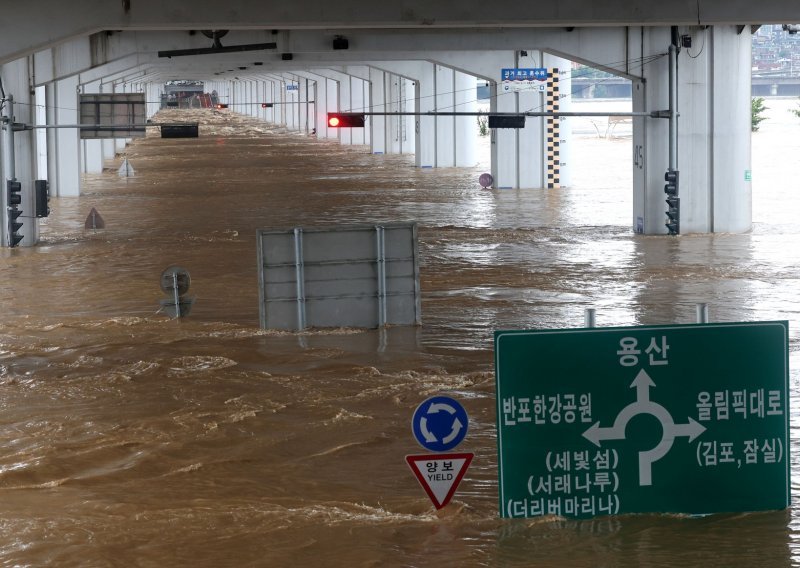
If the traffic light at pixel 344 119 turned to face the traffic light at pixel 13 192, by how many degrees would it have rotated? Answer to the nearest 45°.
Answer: approximately 45° to its right

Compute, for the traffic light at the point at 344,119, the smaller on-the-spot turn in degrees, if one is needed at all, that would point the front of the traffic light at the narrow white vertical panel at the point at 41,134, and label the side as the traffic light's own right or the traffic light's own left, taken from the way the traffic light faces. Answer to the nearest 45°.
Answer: approximately 135° to the traffic light's own right

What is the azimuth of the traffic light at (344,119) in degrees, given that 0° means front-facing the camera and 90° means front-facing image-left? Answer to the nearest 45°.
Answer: approximately 0°

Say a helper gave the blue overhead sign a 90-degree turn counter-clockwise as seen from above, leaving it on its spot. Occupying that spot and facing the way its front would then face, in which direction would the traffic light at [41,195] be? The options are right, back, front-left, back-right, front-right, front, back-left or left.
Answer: back-right

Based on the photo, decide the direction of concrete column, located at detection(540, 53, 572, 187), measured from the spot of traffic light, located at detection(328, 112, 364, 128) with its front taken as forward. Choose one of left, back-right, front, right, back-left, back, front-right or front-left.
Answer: back-left

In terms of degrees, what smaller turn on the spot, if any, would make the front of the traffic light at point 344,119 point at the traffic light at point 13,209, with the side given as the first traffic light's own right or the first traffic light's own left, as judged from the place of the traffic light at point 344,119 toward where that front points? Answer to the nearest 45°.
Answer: approximately 45° to the first traffic light's own right

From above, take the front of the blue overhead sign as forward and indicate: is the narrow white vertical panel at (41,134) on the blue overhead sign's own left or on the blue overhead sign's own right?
on the blue overhead sign's own right

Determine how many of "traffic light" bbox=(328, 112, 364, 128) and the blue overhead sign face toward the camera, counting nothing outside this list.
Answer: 2

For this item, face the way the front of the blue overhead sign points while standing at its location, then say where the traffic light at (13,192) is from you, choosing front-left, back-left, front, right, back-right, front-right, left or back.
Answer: front-right

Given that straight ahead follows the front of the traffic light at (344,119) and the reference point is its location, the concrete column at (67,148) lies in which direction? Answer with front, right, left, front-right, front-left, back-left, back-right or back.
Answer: back-right
